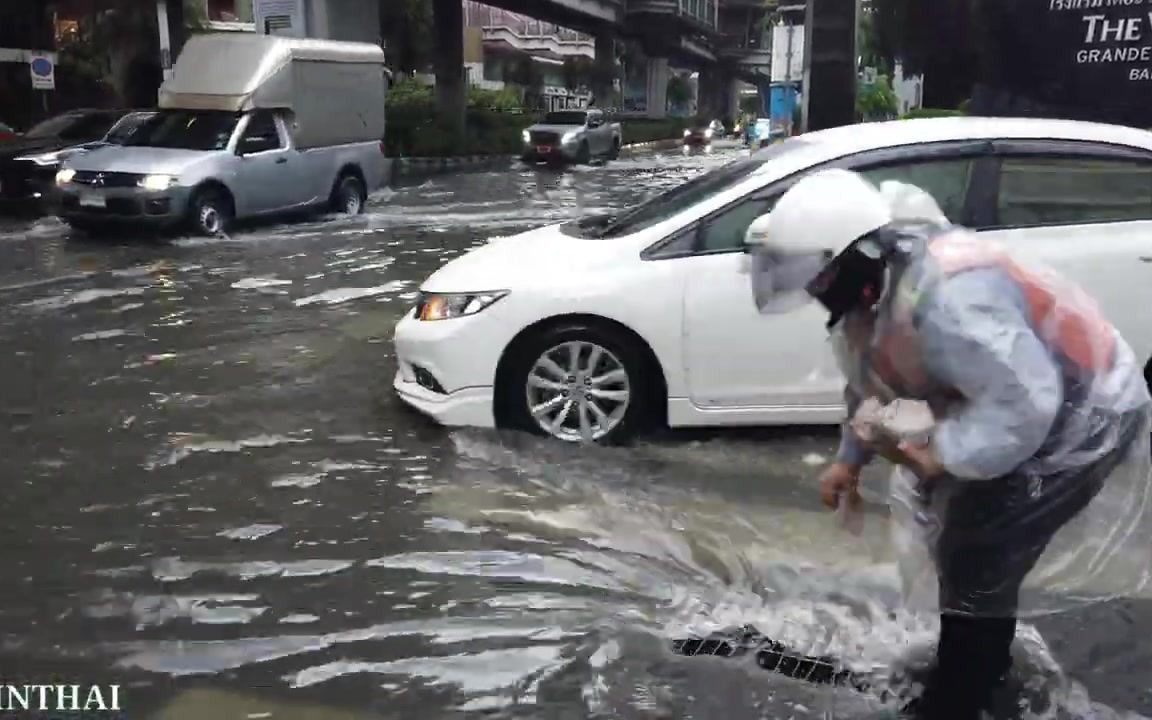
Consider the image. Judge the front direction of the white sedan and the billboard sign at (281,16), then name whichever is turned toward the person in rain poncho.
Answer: the billboard sign

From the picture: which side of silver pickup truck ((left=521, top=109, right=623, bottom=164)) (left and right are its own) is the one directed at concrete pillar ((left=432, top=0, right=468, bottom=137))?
right

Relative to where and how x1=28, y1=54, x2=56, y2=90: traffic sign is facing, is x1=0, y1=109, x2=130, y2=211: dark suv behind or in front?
in front

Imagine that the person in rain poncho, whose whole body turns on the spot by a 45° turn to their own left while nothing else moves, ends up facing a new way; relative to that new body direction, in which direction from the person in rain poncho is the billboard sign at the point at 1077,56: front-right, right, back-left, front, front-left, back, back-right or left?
back-right

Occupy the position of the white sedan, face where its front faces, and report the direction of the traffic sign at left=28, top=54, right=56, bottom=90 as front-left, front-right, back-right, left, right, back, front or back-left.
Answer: front-right

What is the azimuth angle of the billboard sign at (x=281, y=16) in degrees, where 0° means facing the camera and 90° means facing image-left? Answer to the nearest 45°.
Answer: approximately 0°

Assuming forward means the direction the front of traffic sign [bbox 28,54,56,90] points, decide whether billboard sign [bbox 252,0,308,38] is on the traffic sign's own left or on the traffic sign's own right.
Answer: on the traffic sign's own left

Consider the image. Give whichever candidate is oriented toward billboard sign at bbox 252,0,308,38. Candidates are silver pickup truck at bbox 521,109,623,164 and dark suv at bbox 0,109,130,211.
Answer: the silver pickup truck

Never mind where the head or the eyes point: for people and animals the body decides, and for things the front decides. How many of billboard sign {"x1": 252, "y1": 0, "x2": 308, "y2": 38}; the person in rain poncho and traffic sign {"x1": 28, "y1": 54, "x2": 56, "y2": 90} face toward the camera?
2

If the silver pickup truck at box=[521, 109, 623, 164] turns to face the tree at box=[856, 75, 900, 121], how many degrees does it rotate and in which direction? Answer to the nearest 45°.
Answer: approximately 135° to its left

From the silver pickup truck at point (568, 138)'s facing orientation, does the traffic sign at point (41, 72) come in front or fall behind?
in front

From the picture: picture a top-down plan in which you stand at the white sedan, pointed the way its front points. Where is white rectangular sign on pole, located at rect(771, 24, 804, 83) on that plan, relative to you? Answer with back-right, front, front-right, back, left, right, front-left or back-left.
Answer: right

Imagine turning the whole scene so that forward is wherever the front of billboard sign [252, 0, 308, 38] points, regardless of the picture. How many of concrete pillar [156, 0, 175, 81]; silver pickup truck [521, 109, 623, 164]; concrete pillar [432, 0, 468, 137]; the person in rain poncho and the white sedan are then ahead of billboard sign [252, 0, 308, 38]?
2

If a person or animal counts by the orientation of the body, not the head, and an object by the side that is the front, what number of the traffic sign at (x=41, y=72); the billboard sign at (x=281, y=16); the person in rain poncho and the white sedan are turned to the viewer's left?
2

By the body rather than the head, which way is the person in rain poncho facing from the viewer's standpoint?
to the viewer's left

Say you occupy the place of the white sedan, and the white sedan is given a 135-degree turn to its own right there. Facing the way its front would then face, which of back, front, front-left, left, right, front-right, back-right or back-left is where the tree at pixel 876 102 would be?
front-left

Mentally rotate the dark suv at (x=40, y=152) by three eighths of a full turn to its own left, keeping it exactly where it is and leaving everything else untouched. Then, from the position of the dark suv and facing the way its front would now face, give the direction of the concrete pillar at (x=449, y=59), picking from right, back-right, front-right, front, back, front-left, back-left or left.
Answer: front-left

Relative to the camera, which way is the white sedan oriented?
to the viewer's left
